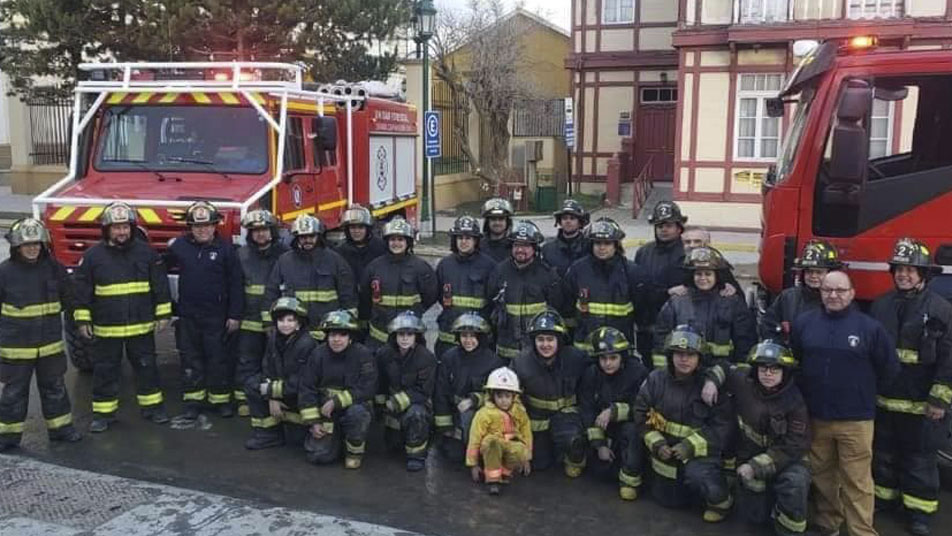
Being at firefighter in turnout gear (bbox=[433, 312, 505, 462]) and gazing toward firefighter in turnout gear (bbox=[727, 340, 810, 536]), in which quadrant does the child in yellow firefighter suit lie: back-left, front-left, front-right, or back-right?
front-right

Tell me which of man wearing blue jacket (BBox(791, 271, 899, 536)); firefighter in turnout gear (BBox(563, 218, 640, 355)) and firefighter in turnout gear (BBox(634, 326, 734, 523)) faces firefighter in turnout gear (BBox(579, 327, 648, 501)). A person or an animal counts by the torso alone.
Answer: firefighter in turnout gear (BBox(563, 218, 640, 355))

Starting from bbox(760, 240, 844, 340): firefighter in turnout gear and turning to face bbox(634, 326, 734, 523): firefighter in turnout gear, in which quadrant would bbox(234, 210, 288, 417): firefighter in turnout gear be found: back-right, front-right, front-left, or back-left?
front-right

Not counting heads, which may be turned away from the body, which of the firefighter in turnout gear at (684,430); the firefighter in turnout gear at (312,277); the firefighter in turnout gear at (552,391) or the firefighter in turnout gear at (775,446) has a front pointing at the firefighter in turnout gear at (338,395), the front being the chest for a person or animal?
the firefighter in turnout gear at (312,277)

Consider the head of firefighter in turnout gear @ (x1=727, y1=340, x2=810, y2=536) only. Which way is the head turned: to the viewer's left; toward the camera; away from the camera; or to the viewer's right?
toward the camera

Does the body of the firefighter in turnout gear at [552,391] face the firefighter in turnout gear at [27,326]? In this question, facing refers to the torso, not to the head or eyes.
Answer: no

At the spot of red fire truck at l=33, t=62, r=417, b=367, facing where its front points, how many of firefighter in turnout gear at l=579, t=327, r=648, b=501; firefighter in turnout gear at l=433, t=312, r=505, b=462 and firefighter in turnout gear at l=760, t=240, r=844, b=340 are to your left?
3

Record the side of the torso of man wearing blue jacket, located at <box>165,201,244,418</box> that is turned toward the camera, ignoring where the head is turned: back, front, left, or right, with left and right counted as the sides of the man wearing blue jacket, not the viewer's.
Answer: front

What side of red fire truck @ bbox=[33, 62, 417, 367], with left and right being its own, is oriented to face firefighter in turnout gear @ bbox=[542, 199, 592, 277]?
left

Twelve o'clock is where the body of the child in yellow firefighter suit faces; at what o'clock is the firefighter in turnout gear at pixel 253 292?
The firefighter in turnout gear is roughly at 4 o'clock from the child in yellow firefighter suit.

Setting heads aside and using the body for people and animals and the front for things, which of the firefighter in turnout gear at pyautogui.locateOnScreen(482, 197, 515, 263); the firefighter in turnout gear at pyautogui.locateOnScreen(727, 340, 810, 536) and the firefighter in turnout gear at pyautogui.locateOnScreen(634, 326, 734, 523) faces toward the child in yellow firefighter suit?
the firefighter in turnout gear at pyautogui.locateOnScreen(482, 197, 515, 263)

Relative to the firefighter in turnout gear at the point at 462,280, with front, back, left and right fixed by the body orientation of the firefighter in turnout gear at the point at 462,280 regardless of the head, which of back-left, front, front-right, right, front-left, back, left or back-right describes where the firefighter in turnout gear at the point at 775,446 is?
front-left

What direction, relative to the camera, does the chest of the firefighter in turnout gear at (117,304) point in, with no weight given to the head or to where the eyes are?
toward the camera

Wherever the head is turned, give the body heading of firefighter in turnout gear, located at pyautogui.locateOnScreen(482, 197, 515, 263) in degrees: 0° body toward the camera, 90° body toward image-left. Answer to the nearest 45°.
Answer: approximately 0°

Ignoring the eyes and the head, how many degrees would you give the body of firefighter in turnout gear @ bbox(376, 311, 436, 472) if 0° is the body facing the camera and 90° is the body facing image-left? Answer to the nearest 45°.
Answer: approximately 0°

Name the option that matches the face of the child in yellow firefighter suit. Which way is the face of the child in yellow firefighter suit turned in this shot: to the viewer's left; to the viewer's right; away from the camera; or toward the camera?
toward the camera

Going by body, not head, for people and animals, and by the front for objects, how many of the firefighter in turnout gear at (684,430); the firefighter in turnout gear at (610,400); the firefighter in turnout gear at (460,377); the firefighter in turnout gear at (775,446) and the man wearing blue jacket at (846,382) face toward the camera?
5

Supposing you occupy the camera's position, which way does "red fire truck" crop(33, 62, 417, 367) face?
facing the viewer and to the left of the viewer

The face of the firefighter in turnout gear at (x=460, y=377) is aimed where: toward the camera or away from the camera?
toward the camera

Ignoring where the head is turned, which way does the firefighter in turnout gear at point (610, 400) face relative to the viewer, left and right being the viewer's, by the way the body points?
facing the viewer

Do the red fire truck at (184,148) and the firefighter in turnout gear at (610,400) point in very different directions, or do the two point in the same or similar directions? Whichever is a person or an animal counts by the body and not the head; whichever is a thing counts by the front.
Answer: same or similar directions

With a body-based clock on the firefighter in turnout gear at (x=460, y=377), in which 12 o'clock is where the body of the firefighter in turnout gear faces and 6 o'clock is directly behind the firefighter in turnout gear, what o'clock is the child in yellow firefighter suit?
The child in yellow firefighter suit is roughly at 11 o'clock from the firefighter in turnout gear.
